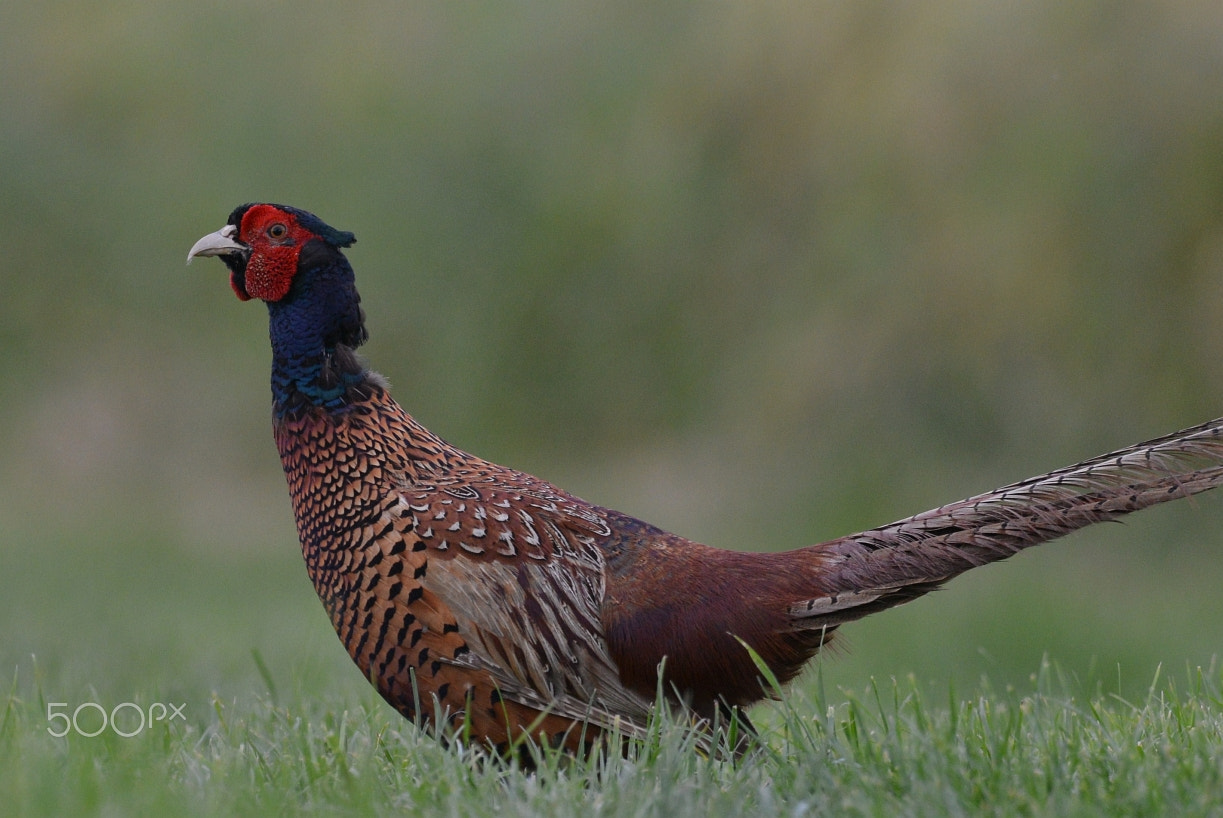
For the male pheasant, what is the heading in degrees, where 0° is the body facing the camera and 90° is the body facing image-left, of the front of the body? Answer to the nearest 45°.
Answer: approximately 90°
